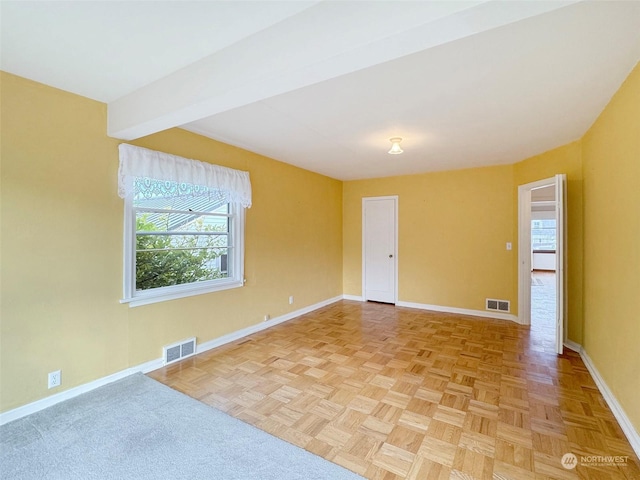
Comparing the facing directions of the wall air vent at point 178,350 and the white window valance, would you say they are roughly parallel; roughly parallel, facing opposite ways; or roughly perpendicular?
roughly parallel

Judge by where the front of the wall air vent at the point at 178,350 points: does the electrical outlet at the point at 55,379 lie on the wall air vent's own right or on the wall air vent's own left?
on the wall air vent's own right

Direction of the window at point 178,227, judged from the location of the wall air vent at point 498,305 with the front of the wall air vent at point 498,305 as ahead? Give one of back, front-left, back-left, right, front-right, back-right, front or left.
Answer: front-right

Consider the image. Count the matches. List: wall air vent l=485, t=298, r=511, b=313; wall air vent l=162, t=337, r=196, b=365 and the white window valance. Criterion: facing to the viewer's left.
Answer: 0

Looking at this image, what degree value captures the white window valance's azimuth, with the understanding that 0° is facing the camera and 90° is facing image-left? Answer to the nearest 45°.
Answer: approximately 315°

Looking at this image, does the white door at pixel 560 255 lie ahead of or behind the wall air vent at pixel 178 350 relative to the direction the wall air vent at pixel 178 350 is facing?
ahead

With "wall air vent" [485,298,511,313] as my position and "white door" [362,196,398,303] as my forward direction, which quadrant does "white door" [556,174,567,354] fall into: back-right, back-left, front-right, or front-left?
back-left

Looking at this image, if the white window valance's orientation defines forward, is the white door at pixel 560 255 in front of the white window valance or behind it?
in front

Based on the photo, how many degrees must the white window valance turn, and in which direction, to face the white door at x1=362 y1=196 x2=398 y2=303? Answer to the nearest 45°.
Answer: approximately 45° to its left

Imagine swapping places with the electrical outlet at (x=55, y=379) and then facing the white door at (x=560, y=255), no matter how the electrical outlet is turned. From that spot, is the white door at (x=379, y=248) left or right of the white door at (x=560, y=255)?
left

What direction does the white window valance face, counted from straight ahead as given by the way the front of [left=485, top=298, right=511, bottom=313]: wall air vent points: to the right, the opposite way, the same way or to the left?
to the left

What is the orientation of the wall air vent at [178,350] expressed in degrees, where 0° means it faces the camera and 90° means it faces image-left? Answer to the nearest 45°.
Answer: approximately 315°

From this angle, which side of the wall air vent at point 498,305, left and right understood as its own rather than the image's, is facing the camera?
front

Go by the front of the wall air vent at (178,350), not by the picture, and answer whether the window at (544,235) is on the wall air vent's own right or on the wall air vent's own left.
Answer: on the wall air vent's own left

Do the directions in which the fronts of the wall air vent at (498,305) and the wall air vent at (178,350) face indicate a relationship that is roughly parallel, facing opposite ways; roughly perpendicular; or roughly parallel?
roughly perpendicular

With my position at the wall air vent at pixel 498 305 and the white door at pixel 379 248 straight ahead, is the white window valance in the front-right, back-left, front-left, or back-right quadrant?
front-left

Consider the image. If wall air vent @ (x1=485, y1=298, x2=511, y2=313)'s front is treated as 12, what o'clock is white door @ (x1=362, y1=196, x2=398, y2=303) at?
The white door is roughly at 3 o'clock from the wall air vent.

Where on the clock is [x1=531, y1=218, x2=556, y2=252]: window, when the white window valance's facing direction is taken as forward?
The window is roughly at 10 o'clock from the white window valance.
